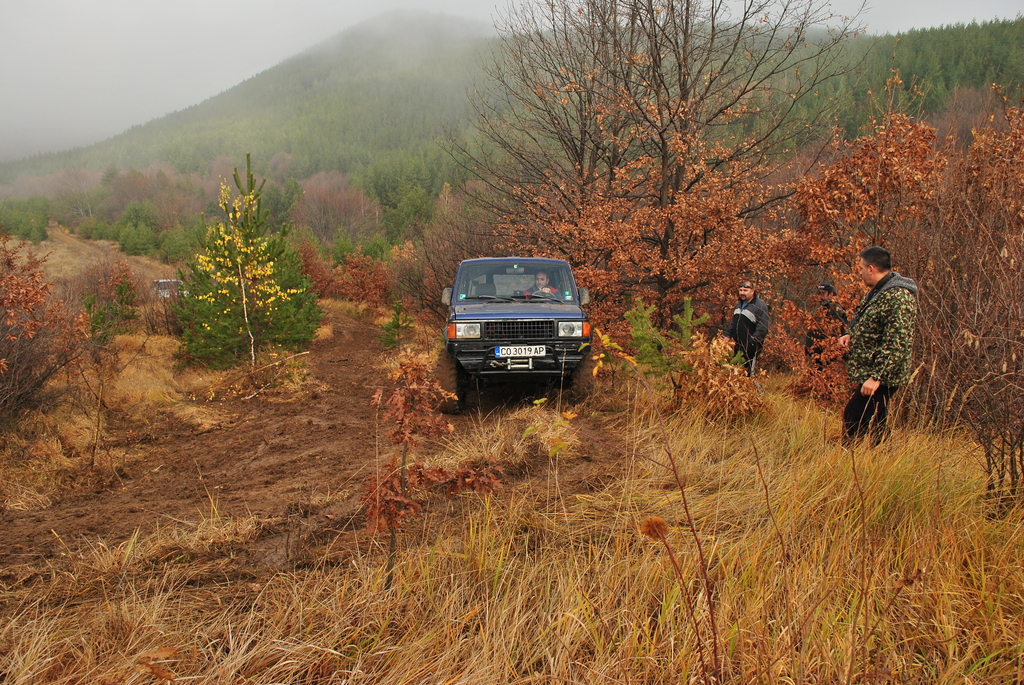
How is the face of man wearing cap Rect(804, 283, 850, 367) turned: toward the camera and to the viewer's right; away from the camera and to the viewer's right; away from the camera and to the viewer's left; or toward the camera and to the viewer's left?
toward the camera and to the viewer's left

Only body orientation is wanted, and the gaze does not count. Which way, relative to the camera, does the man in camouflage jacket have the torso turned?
to the viewer's left

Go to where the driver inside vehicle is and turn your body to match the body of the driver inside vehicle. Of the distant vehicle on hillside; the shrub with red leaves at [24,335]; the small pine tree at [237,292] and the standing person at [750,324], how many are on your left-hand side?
1

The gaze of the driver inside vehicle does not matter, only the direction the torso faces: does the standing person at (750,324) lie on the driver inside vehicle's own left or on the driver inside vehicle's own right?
on the driver inside vehicle's own left

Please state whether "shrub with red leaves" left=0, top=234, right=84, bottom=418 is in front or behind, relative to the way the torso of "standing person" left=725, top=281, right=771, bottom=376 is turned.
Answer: in front

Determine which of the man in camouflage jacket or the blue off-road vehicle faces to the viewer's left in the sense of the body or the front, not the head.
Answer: the man in camouflage jacket

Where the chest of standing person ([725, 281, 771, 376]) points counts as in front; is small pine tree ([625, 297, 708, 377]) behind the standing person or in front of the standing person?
in front

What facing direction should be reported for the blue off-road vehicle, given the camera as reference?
facing the viewer

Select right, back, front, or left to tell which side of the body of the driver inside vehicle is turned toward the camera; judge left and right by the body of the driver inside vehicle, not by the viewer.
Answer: front

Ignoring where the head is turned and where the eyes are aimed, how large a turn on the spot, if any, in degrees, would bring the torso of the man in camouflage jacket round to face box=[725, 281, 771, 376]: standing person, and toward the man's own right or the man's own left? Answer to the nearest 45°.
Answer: approximately 90° to the man's own right

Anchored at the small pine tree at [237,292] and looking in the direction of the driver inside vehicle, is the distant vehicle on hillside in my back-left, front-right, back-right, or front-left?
back-left

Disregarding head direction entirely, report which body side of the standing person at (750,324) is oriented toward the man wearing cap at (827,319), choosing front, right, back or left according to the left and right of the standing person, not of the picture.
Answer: left

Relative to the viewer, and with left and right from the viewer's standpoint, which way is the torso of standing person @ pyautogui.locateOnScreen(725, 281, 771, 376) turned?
facing the viewer and to the left of the viewer
